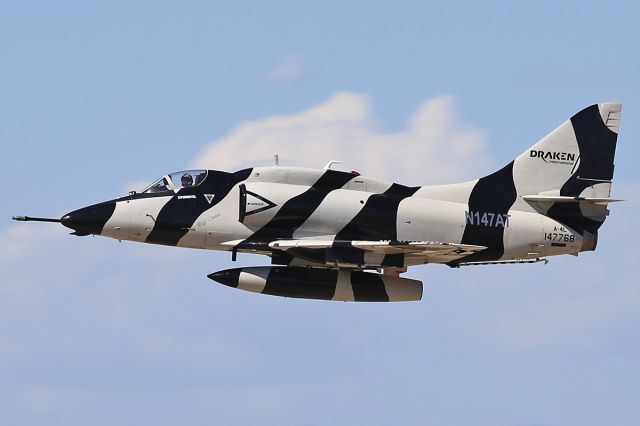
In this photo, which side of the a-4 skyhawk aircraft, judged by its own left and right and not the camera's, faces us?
left
